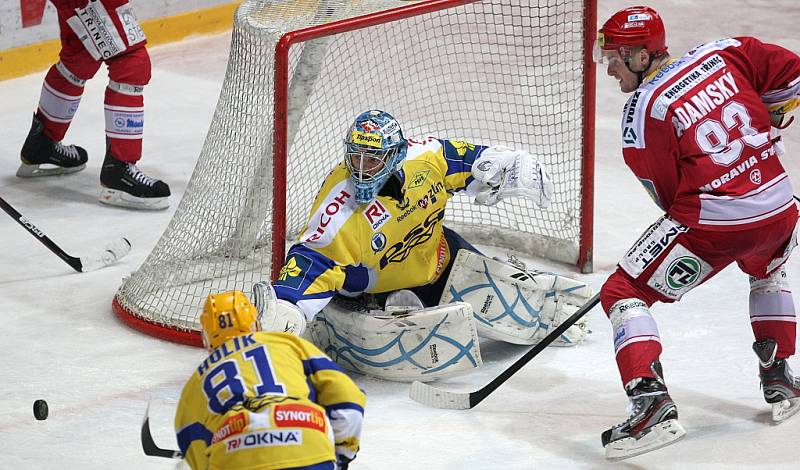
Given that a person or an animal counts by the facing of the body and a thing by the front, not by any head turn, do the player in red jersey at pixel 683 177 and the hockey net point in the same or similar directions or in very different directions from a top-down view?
very different directions

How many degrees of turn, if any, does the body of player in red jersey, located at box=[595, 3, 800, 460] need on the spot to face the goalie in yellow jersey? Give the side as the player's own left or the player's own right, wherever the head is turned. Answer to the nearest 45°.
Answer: approximately 45° to the player's own left

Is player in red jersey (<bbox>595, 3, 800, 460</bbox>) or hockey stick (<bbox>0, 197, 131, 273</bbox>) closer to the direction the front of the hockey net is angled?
the player in red jersey

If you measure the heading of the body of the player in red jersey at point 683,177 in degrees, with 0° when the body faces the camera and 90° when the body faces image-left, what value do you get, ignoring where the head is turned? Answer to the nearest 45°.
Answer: approximately 135°

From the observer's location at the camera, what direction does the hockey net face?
facing the viewer and to the right of the viewer

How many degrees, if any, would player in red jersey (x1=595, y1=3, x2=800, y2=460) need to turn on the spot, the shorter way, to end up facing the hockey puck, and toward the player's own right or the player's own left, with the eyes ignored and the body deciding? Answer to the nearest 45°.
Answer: approximately 90° to the player's own left

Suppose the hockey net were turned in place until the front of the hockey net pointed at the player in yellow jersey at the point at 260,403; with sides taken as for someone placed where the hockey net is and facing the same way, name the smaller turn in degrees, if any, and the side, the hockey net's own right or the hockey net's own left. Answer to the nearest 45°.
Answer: approximately 45° to the hockey net's own right

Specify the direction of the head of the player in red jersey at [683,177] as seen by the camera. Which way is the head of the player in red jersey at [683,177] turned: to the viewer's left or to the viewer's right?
to the viewer's left

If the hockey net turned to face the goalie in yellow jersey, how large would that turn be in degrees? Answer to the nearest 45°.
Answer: approximately 45° to its right

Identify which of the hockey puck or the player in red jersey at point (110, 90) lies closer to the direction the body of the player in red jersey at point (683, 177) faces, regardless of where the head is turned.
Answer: the player in red jersey

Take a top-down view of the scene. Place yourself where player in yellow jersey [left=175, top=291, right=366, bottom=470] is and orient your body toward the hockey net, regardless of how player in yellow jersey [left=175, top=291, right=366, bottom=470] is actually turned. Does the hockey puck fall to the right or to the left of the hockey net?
left
